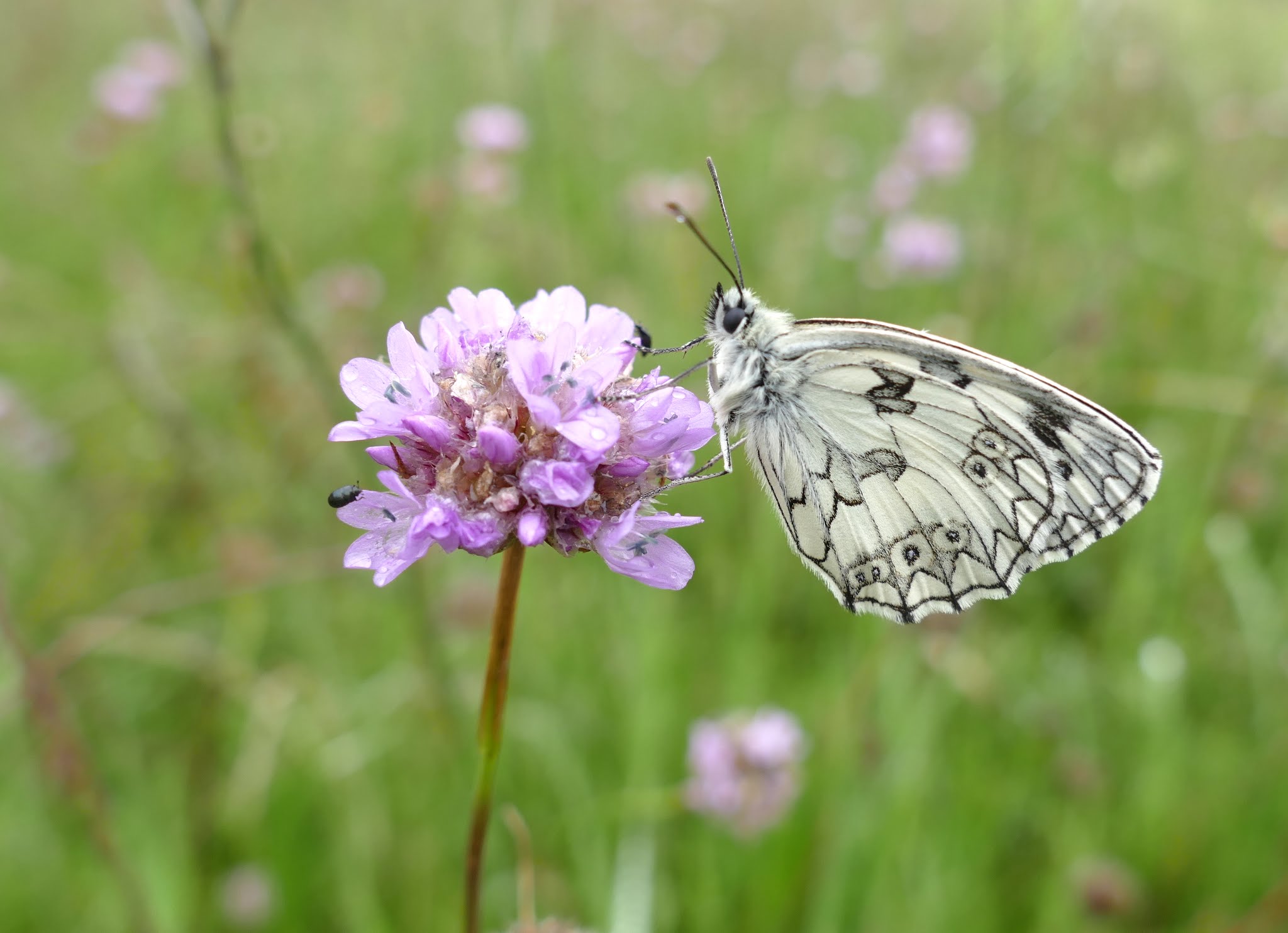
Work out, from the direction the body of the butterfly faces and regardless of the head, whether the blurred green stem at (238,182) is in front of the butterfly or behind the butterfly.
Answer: in front

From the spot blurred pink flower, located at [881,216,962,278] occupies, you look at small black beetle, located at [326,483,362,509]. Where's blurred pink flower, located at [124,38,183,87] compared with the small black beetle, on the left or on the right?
right

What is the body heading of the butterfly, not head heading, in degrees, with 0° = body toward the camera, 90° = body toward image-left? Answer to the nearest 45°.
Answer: approximately 90°

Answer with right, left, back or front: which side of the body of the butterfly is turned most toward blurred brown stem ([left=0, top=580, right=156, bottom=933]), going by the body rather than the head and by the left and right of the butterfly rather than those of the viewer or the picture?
front

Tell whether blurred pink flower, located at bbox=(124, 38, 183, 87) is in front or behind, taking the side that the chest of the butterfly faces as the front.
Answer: in front
